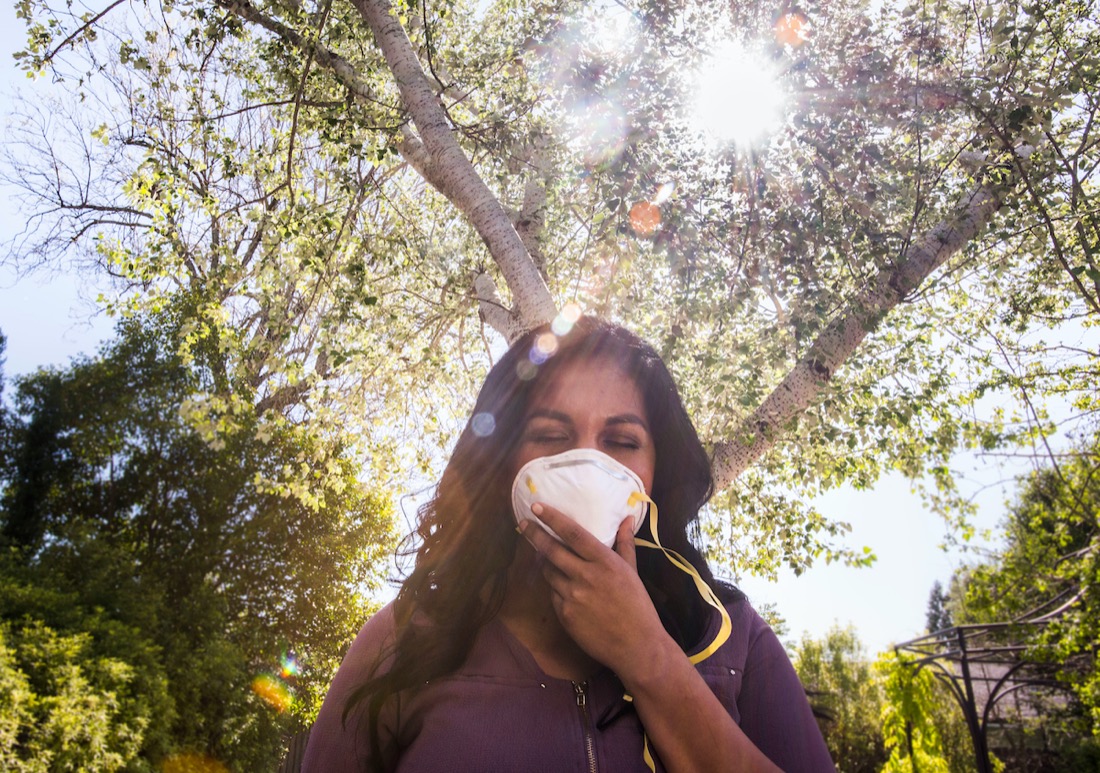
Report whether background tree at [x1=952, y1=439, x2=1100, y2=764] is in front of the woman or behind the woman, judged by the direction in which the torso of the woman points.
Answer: behind

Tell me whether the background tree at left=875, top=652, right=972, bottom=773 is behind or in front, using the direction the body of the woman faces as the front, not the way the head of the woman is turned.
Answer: behind

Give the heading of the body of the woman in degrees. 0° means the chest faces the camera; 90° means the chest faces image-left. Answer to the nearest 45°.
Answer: approximately 0°

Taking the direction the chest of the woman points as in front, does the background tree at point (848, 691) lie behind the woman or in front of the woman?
behind

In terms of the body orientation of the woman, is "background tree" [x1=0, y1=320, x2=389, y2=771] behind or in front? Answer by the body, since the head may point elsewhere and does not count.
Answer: behind
